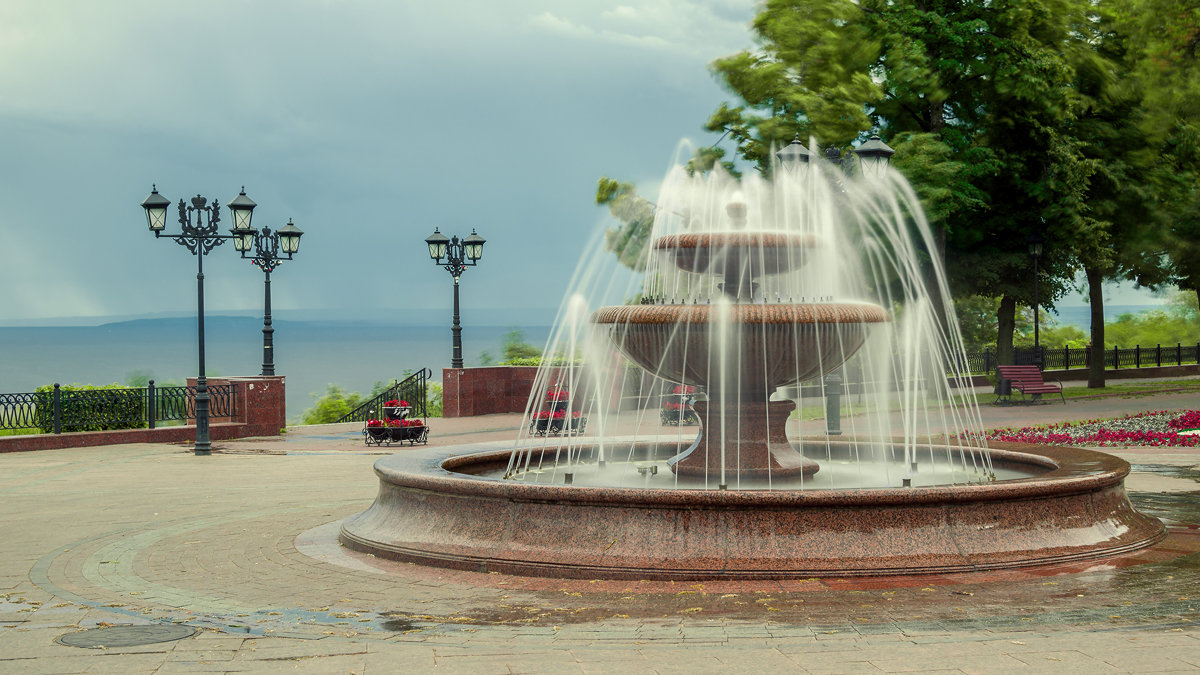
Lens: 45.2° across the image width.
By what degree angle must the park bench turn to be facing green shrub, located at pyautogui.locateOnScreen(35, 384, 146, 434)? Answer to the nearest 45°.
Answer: approximately 90° to its right

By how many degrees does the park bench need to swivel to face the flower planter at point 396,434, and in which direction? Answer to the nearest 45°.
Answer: approximately 90° to its right

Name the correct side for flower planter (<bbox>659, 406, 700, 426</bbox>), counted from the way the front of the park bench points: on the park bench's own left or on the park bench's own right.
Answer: on the park bench's own right

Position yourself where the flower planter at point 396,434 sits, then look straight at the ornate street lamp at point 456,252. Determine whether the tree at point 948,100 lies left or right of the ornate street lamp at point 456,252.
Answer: right

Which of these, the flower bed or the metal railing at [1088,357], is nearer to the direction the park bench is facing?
the flower bed

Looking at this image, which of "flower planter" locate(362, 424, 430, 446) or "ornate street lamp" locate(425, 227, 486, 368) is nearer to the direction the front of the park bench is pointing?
the flower planter

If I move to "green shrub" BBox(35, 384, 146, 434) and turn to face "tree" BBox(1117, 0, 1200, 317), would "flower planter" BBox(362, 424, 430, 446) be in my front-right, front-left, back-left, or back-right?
front-right

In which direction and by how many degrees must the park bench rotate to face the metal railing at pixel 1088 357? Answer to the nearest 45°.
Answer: approximately 135° to its left

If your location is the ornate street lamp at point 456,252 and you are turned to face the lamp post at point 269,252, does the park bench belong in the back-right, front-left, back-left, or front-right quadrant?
back-left

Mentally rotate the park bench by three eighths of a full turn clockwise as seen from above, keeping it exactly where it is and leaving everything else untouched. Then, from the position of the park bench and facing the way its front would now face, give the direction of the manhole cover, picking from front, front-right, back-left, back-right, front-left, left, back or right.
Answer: left

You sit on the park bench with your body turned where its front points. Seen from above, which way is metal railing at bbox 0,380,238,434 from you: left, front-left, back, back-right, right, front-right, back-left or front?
right

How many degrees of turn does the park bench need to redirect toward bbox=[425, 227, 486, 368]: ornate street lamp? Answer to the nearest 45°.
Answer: approximately 135° to its right
